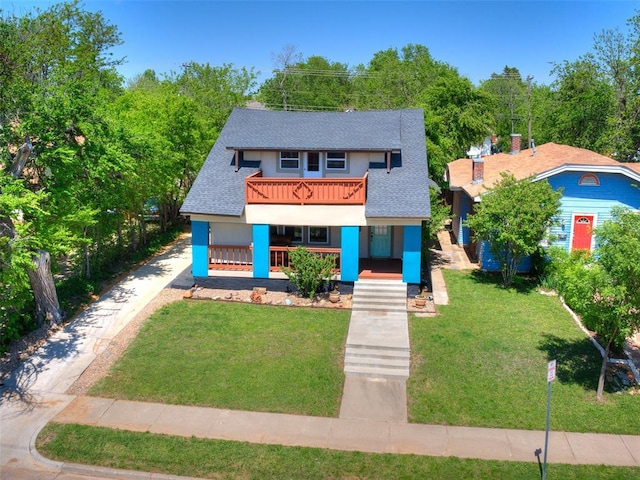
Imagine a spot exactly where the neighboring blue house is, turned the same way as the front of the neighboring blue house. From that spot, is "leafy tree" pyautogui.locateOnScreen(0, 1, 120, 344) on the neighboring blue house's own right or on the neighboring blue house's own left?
on the neighboring blue house's own right

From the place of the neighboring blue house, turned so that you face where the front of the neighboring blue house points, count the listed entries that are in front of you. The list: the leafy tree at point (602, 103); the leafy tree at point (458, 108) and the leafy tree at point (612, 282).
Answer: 1

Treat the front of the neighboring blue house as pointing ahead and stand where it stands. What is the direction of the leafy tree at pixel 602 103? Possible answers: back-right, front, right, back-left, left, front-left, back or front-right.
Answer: back

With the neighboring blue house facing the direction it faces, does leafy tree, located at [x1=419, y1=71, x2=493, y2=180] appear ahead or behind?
behind

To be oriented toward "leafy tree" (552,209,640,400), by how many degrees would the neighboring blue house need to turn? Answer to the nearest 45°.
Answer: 0° — it already faces it

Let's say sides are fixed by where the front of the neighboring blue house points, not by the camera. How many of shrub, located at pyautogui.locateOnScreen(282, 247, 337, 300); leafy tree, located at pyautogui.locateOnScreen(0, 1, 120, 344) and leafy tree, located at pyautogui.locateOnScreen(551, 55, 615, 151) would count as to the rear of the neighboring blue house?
1

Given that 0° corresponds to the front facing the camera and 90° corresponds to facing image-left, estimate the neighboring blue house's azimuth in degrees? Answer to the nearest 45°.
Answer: approximately 0°

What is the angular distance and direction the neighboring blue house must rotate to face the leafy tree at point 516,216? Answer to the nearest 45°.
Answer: approximately 45° to its right

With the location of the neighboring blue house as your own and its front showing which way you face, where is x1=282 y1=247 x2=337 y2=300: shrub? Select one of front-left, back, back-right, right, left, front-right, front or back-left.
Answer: front-right

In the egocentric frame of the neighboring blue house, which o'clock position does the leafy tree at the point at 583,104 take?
The leafy tree is roughly at 6 o'clock from the neighboring blue house.

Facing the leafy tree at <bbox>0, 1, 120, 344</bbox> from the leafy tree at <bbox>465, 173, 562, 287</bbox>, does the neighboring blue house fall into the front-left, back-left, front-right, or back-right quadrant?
back-right
